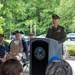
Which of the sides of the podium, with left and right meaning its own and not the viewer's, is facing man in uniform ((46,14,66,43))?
back

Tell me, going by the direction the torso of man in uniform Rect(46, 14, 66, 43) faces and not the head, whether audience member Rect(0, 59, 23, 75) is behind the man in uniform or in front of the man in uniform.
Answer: in front

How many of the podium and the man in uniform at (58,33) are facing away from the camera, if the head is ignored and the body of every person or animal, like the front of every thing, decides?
0

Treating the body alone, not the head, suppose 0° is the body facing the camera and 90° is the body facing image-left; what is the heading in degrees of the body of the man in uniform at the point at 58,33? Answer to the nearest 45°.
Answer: approximately 45°

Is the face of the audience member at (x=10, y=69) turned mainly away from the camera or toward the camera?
away from the camera

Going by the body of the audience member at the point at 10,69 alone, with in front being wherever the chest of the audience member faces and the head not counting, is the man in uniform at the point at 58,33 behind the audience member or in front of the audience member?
in front

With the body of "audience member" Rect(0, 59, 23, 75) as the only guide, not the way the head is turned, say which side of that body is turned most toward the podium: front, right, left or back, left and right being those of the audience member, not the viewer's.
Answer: front

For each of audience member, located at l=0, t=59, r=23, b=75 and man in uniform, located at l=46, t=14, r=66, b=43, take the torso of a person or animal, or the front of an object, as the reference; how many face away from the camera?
1

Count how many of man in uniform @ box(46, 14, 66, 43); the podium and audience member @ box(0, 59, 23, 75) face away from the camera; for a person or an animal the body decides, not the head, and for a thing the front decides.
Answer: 1

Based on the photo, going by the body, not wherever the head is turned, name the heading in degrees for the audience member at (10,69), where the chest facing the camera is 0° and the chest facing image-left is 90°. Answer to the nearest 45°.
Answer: approximately 180°

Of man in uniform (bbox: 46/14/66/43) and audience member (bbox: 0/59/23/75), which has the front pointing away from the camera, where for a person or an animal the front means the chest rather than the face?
the audience member

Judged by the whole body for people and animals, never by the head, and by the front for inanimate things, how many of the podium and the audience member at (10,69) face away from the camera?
1

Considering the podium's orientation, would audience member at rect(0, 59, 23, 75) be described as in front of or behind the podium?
in front

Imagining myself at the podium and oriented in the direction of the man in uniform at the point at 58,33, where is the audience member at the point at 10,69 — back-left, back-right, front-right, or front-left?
back-right

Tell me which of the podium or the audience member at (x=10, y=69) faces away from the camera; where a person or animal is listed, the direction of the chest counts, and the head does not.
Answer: the audience member
